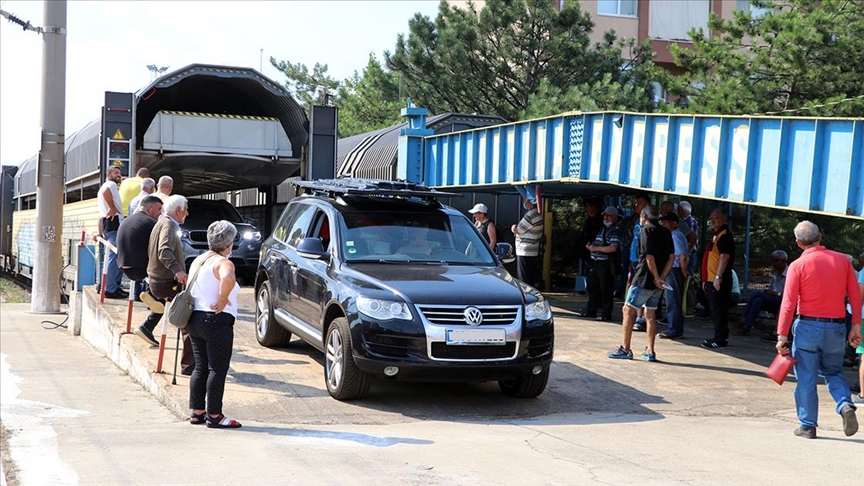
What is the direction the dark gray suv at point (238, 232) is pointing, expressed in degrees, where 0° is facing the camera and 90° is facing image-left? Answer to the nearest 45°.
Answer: approximately 0°

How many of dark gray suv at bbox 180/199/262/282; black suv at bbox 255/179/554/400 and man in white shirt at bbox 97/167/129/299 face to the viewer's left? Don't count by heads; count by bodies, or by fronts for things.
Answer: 0

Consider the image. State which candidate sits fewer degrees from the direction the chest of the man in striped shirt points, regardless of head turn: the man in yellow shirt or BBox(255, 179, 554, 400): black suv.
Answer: the man in yellow shirt

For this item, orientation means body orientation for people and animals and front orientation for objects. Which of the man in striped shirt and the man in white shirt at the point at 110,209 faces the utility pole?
the man in striped shirt

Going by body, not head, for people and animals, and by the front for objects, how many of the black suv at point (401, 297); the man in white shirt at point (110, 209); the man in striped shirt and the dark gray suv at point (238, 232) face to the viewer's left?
1

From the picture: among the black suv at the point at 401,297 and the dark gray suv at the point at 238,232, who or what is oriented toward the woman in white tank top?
the dark gray suv at the point at 238,232

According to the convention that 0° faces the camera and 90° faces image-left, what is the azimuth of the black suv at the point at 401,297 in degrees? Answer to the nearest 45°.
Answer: approximately 315°

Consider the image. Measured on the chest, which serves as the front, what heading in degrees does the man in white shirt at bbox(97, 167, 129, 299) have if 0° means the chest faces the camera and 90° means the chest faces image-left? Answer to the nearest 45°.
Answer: approximately 270°

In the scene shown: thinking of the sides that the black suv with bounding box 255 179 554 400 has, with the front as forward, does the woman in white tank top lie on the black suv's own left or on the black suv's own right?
on the black suv's own right

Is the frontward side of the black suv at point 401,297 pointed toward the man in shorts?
no

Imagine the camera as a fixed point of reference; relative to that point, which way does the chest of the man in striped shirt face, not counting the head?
to the viewer's left

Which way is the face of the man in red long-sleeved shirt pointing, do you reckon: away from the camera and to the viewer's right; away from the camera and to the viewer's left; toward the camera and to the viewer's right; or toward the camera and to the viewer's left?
away from the camera and to the viewer's left
